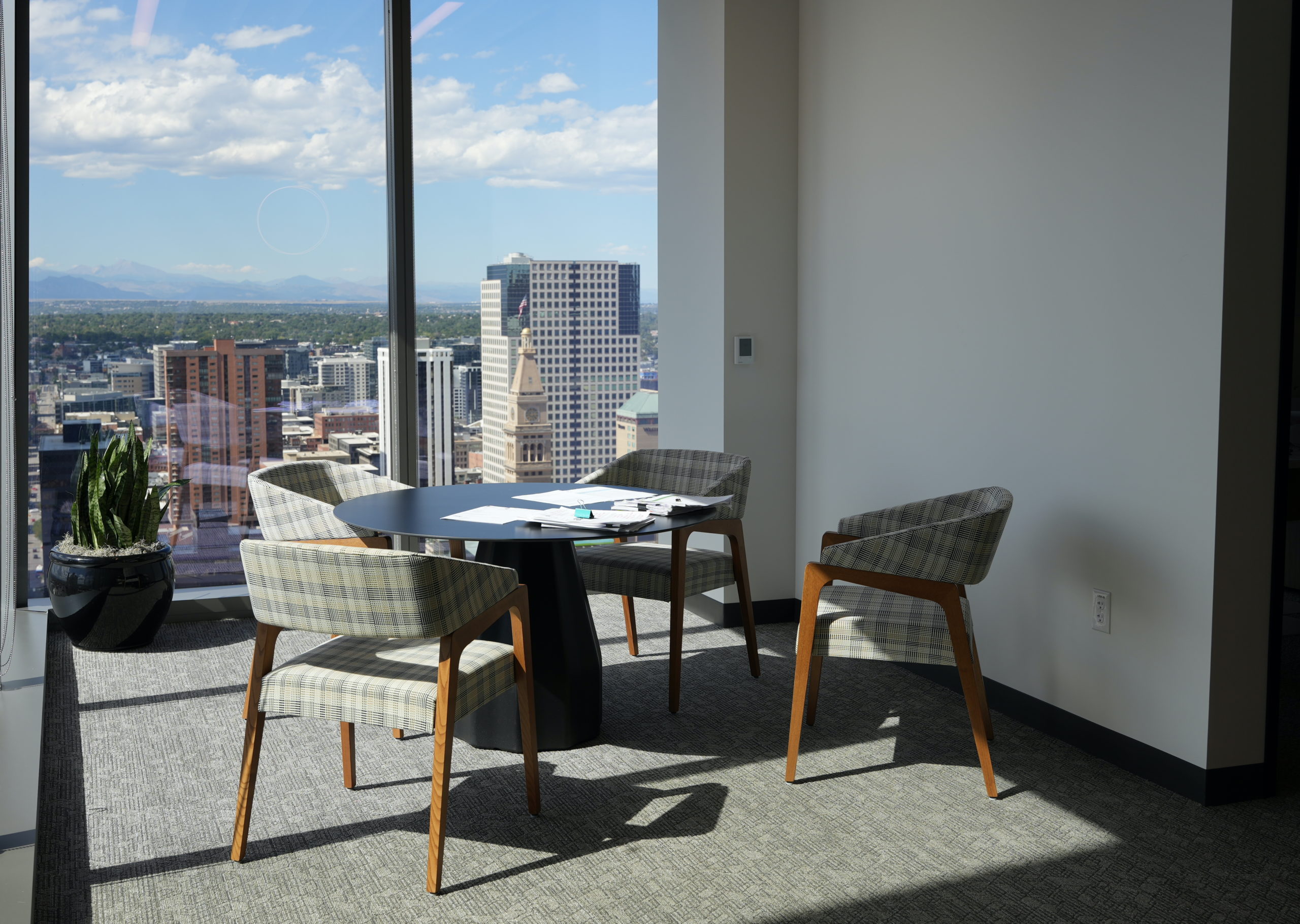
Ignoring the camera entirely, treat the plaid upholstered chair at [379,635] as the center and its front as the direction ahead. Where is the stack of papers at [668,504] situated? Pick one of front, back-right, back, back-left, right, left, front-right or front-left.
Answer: front

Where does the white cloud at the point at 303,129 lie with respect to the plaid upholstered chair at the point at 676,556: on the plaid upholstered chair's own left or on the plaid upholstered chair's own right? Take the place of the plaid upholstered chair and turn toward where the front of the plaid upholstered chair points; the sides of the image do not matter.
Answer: on the plaid upholstered chair's own right

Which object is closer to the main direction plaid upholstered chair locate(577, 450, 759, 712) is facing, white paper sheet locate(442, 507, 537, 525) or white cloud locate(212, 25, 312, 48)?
the white paper sheet

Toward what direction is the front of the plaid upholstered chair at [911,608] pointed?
to the viewer's left

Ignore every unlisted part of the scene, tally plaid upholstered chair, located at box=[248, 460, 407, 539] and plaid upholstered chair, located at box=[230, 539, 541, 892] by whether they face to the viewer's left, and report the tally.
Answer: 0

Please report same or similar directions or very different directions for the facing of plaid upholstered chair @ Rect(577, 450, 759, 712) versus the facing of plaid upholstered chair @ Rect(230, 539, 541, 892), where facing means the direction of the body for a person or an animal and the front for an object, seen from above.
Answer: very different directions

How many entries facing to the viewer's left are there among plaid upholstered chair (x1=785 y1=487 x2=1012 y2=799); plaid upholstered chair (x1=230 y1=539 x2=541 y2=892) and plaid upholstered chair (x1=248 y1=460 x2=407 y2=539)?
1

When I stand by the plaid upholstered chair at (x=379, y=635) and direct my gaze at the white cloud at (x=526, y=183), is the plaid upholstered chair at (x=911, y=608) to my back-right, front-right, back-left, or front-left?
front-right

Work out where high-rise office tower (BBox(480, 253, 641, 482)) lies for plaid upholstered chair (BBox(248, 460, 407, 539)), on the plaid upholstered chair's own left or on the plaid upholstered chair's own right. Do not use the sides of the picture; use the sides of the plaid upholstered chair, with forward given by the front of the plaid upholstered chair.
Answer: on the plaid upholstered chair's own left

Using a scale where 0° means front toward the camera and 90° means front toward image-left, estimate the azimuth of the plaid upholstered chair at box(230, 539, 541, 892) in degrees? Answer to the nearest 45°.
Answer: approximately 225°

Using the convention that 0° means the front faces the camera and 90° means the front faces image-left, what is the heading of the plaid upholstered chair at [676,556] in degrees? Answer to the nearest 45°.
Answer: approximately 45°

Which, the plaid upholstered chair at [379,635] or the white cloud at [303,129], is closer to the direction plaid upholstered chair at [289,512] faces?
the plaid upholstered chair
